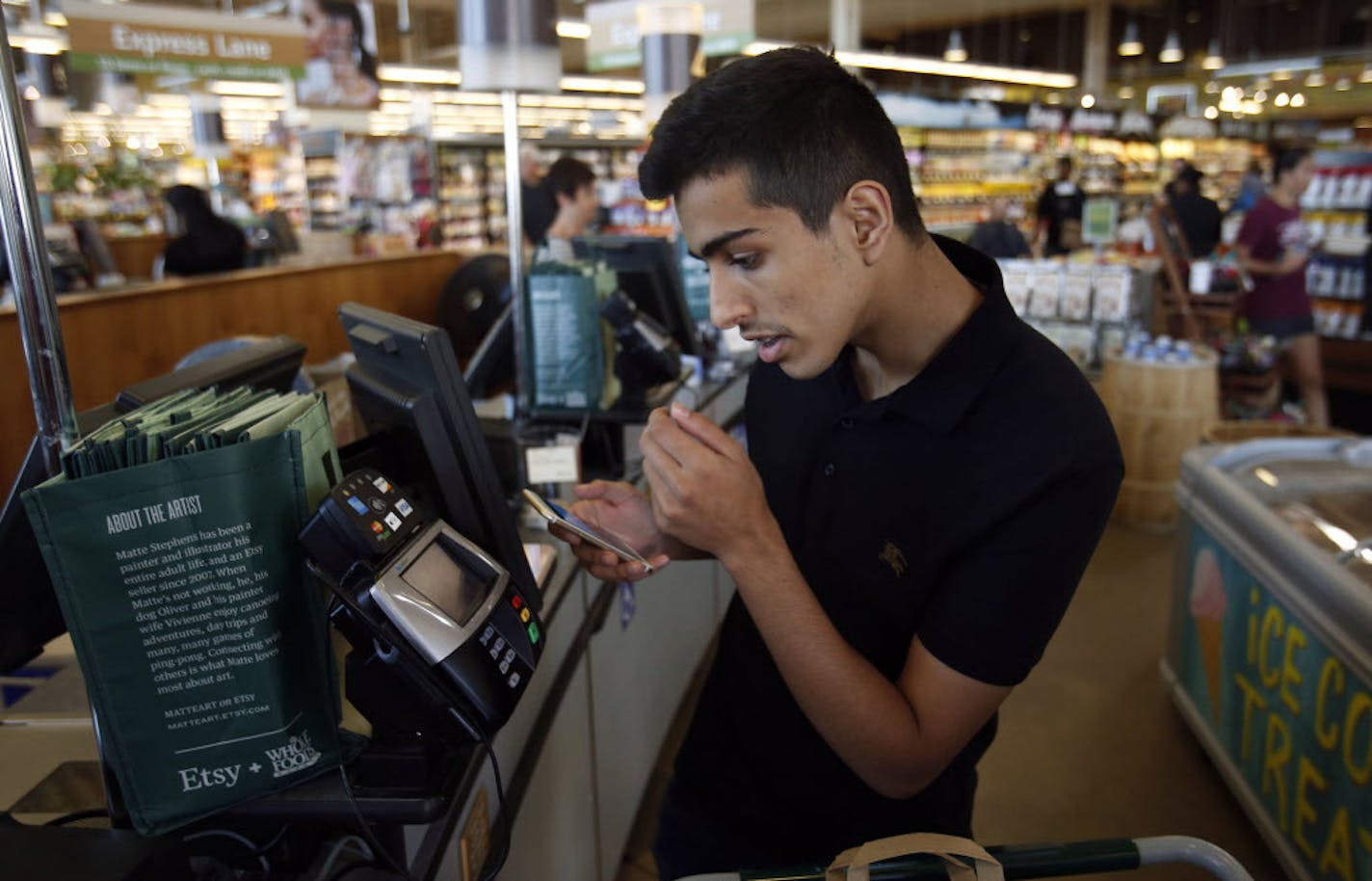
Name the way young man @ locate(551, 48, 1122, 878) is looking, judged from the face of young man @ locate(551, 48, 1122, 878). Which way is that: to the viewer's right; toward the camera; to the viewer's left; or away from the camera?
to the viewer's left

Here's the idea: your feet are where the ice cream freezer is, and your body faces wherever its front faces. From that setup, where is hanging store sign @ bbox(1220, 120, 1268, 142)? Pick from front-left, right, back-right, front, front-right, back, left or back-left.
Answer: back-right

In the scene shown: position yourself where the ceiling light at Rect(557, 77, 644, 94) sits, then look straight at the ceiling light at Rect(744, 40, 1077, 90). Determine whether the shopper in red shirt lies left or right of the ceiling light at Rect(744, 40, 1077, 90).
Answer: right

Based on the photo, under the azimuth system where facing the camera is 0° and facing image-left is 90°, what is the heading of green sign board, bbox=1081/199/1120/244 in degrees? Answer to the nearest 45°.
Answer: approximately 0°

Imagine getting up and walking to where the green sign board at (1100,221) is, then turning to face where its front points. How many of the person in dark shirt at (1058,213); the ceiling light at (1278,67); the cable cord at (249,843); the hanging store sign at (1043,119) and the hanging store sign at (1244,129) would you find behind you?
4

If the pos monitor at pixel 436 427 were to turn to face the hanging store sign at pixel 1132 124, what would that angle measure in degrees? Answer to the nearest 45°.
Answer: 0° — it already faces it

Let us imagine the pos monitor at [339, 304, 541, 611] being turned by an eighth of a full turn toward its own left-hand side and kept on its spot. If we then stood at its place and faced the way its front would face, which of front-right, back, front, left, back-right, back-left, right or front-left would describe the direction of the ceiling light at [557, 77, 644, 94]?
front

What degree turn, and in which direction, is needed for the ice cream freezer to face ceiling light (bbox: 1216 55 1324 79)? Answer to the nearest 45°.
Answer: approximately 135° to its right
